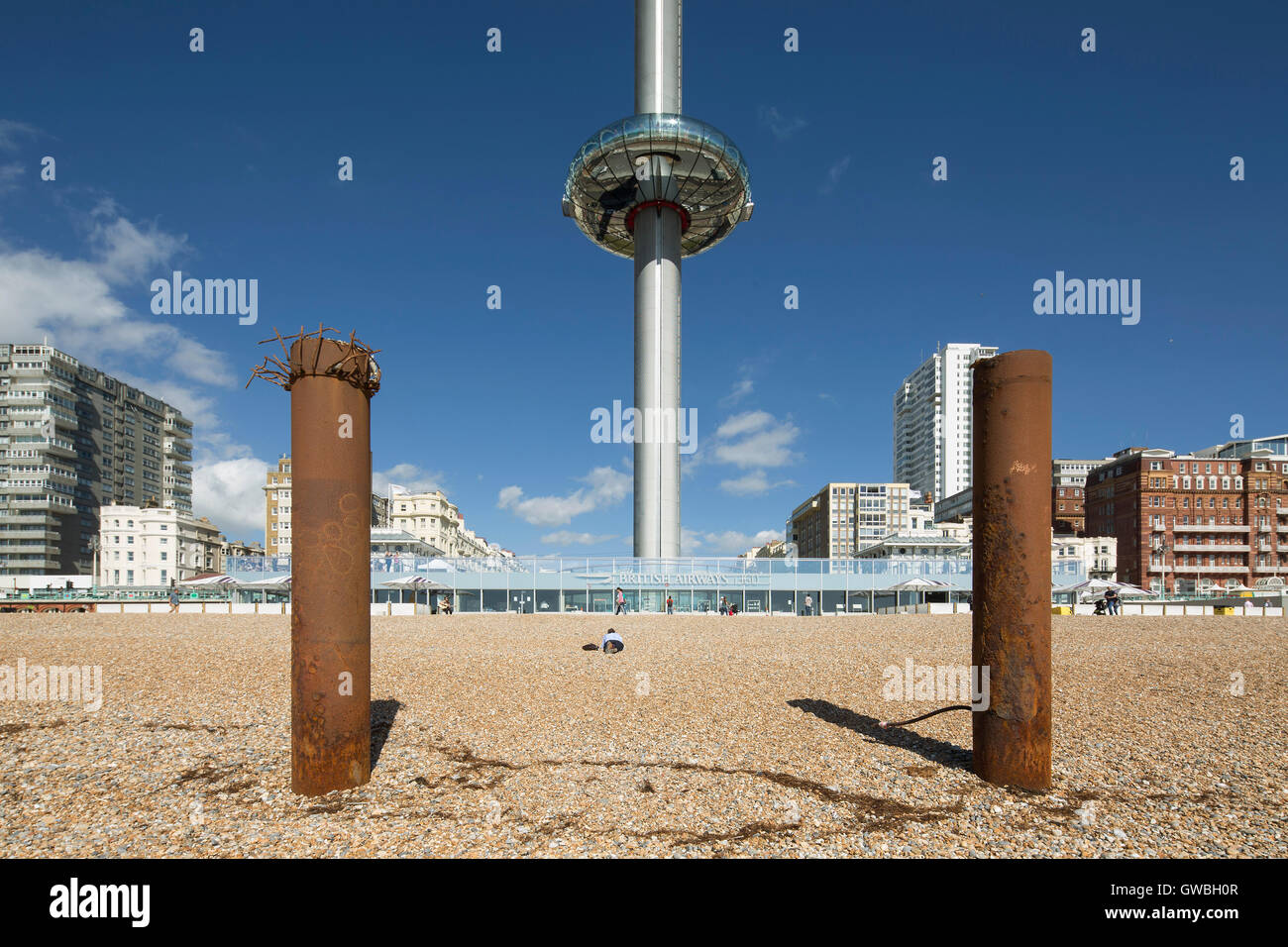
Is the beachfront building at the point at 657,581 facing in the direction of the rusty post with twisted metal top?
yes

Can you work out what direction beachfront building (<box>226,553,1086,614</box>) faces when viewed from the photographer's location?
facing the viewer

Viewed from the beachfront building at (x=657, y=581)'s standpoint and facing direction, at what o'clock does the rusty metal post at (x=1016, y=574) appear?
The rusty metal post is roughly at 12 o'clock from the beachfront building.
